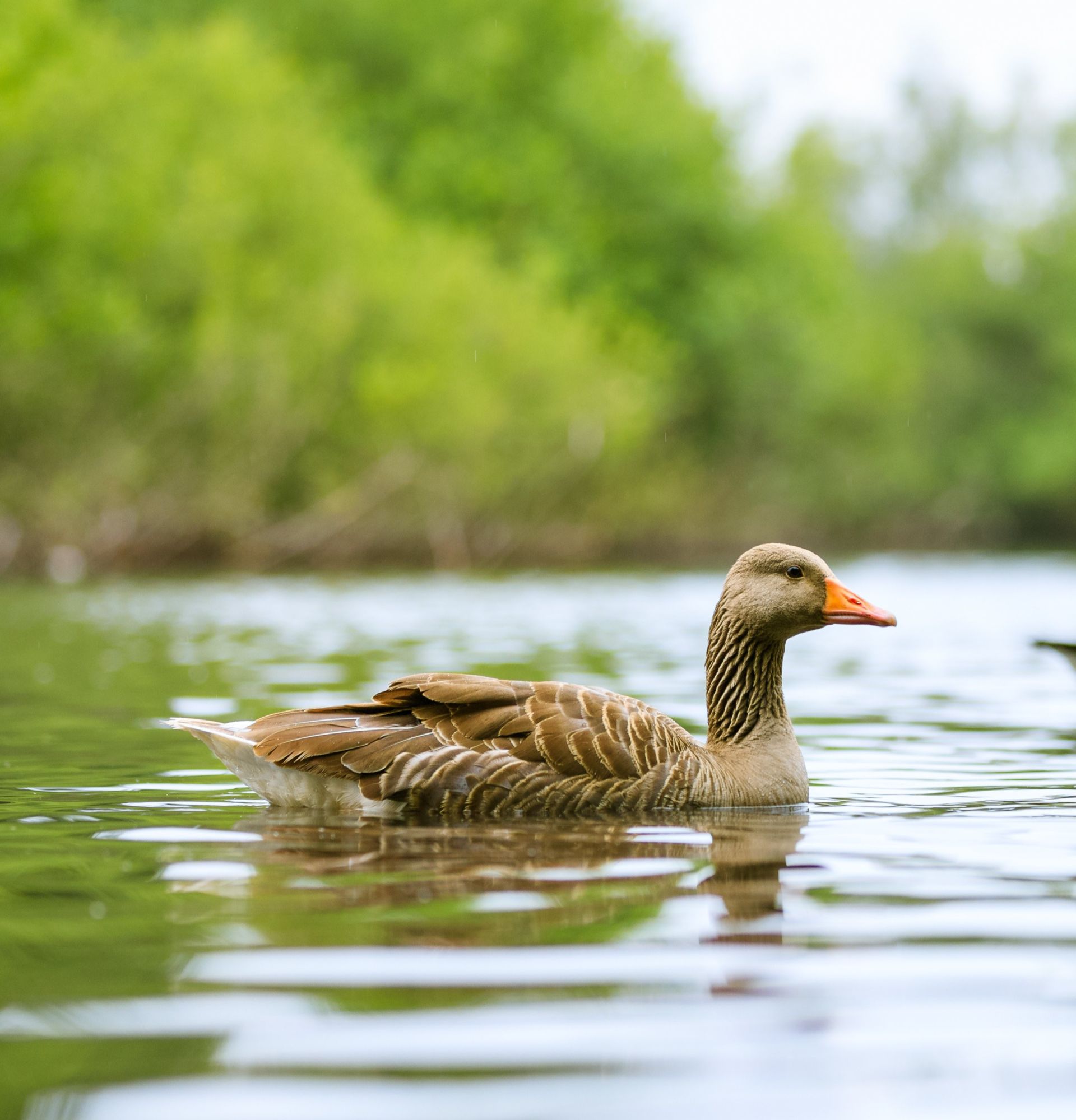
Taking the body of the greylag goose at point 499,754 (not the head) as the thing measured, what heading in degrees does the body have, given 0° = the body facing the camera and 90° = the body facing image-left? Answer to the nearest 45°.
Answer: approximately 270°
